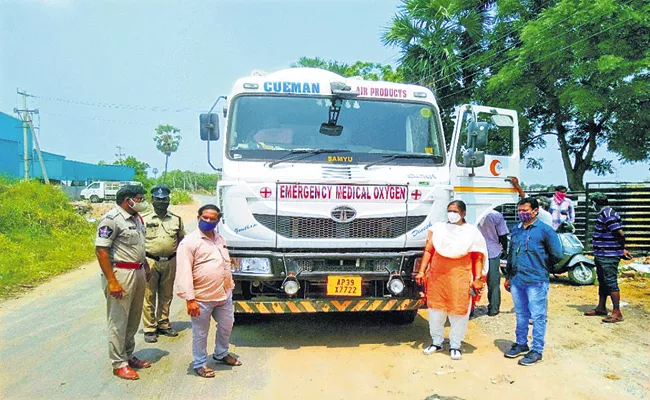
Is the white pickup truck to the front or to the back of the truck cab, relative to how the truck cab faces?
to the back

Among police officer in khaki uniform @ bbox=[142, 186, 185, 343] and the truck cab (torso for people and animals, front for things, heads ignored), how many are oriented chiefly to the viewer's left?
0

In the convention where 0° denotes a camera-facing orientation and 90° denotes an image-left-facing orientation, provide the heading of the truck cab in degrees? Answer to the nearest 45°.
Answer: approximately 0°

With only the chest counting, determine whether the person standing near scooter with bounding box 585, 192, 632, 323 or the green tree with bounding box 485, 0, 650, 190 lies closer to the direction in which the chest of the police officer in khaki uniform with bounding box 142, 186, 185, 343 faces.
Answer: the person standing near scooter

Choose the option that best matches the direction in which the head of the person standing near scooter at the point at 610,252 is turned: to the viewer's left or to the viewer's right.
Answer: to the viewer's left

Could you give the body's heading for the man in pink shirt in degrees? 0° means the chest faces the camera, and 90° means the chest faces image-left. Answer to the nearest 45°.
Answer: approximately 315°

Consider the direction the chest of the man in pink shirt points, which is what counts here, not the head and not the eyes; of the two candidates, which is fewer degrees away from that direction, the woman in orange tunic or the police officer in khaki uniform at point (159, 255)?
the woman in orange tunic

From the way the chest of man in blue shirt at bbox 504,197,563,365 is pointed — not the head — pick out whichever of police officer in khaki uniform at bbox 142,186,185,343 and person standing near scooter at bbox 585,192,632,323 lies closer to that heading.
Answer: the police officer in khaki uniform

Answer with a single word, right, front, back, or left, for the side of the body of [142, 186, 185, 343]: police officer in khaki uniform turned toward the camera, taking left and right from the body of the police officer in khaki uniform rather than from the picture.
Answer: front

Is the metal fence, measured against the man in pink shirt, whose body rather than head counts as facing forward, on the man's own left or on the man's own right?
on the man's own left
